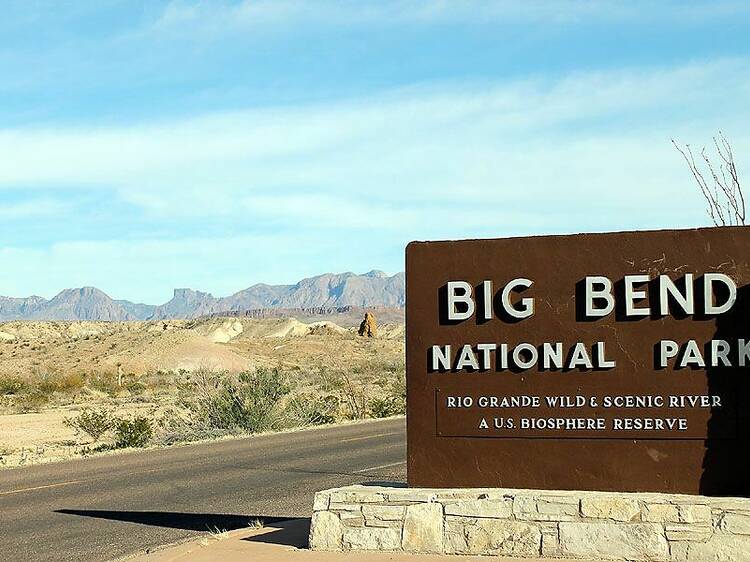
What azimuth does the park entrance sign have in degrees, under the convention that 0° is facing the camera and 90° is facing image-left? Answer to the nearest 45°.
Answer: approximately 0°

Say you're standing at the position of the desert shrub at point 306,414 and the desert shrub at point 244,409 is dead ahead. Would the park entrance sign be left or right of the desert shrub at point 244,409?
left

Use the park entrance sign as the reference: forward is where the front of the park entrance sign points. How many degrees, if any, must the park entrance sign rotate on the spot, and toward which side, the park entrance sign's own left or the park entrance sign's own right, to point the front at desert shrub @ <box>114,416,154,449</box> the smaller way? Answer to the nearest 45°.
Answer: approximately 135° to the park entrance sign's own right

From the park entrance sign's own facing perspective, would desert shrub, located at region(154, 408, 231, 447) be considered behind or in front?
behind

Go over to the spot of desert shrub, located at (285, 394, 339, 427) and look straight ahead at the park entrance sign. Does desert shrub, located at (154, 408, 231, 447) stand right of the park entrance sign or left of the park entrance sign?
right

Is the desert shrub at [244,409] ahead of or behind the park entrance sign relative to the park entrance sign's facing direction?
behind

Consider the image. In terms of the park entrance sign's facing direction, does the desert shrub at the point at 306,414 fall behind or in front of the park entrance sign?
behind
